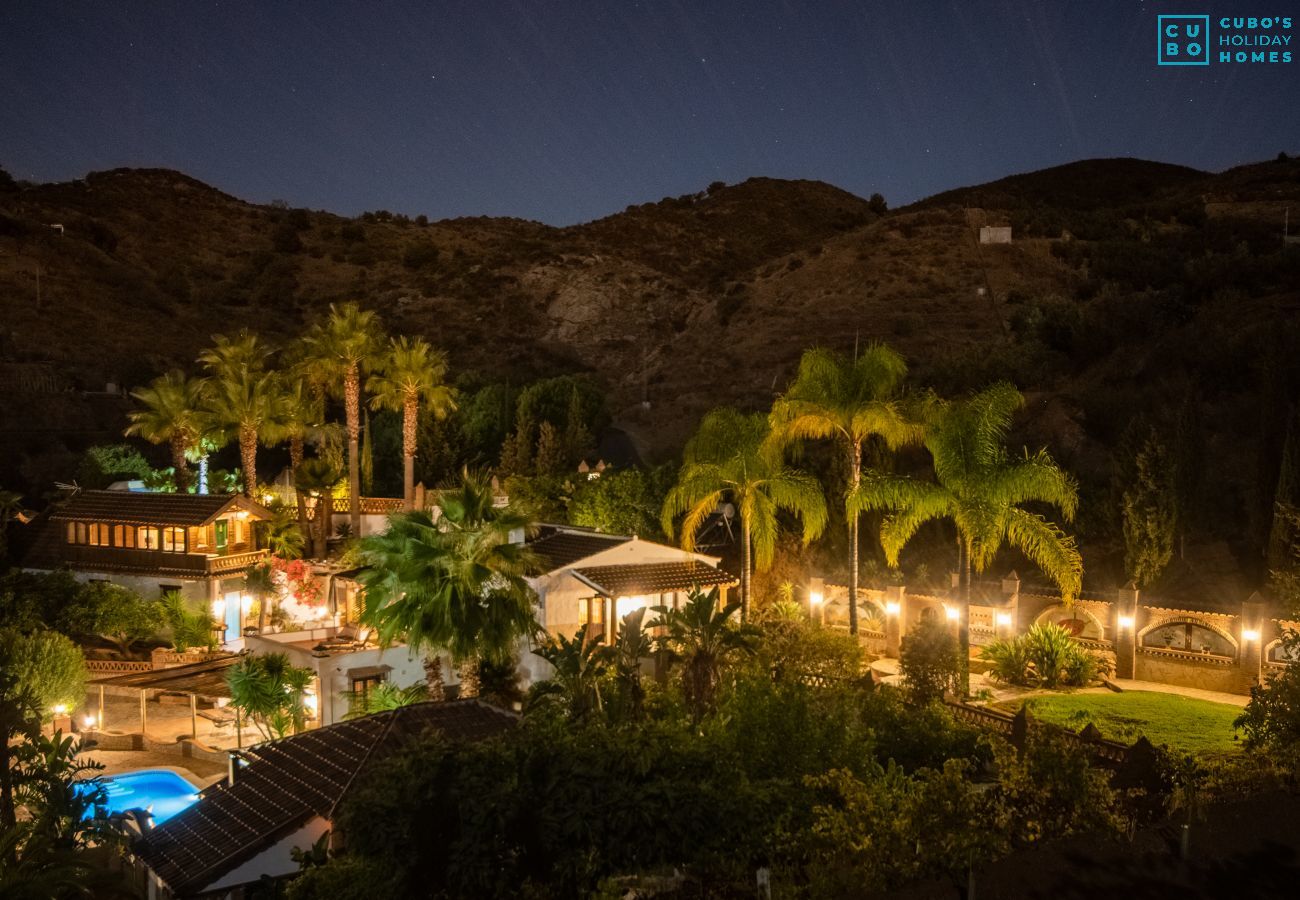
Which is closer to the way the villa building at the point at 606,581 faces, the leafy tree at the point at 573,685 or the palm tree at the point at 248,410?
the leafy tree

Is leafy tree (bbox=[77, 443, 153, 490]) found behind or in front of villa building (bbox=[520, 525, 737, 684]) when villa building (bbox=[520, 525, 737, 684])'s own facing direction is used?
behind

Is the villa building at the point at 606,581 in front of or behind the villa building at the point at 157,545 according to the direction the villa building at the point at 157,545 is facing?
in front

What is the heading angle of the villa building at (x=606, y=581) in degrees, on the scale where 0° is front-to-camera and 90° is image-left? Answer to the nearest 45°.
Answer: approximately 315°

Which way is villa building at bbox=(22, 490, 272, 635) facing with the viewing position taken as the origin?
facing the viewer and to the right of the viewer

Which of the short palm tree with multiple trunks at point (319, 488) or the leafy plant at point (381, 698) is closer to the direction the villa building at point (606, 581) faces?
the leafy plant

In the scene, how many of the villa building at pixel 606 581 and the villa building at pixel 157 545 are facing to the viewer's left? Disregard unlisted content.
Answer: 0

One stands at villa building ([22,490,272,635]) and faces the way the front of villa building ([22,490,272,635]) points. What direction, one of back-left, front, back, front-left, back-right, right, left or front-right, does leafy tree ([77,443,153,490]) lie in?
back-left
